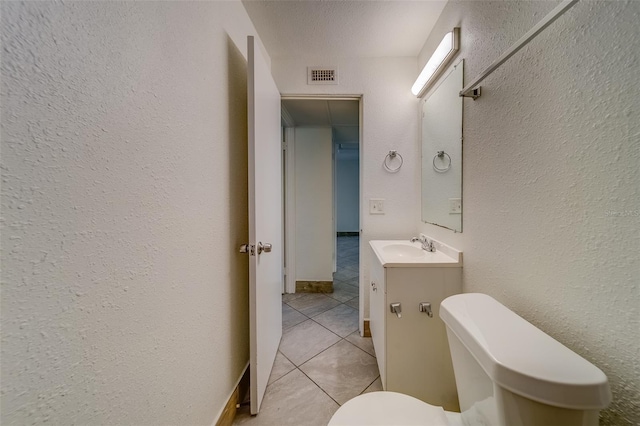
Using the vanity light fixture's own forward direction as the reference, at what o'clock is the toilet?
The toilet is roughly at 9 o'clock from the vanity light fixture.

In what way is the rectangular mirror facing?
to the viewer's left

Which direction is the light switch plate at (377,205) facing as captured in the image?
toward the camera

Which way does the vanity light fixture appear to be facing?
to the viewer's left

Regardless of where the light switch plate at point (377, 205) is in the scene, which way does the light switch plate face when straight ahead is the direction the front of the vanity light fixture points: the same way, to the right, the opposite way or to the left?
to the left

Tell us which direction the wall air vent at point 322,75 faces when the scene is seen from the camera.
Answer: facing the viewer

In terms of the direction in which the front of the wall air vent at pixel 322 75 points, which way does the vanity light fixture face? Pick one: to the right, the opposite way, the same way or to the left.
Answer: to the right

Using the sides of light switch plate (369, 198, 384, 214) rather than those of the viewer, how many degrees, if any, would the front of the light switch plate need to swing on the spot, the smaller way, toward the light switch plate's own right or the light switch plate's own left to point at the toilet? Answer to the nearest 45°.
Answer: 0° — it already faces it

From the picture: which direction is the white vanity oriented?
to the viewer's left
